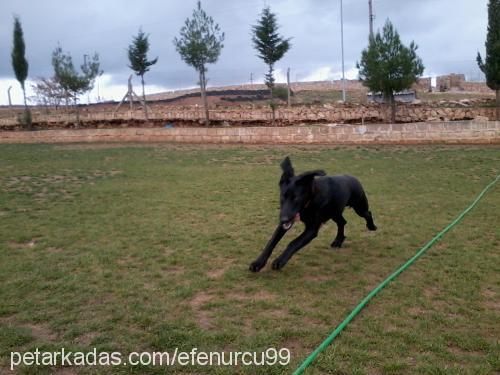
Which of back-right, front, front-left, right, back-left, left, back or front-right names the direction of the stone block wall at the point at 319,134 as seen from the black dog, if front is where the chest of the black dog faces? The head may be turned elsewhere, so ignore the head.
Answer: back-right

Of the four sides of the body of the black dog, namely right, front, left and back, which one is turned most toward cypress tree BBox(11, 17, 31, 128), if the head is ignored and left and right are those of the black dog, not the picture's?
right

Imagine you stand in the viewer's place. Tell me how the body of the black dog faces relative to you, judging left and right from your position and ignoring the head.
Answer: facing the viewer and to the left of the viewer

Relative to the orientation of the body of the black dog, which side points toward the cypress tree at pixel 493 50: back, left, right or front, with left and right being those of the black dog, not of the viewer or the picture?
back
